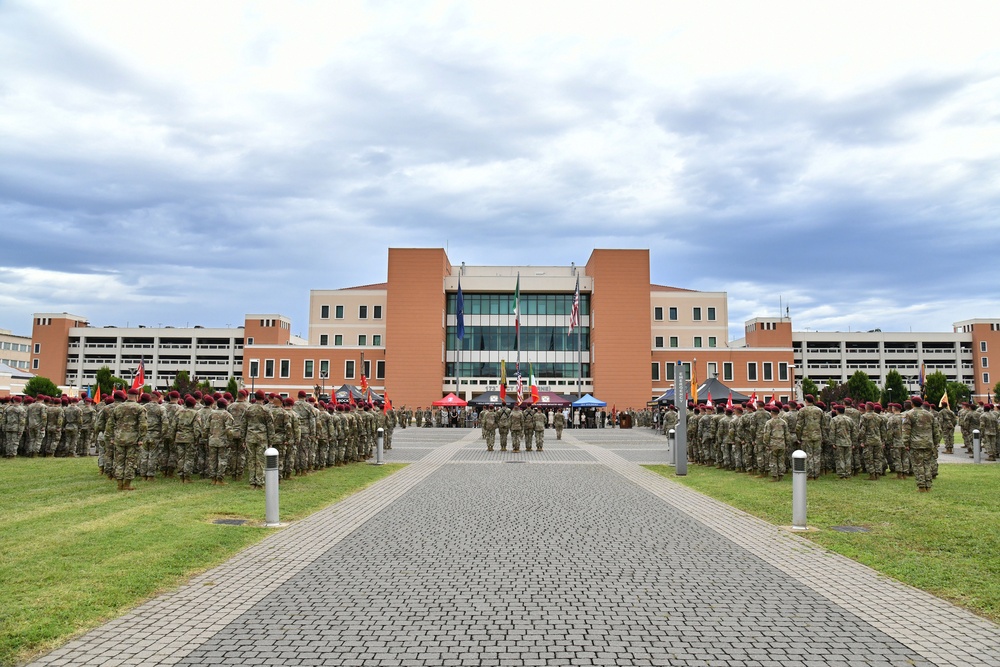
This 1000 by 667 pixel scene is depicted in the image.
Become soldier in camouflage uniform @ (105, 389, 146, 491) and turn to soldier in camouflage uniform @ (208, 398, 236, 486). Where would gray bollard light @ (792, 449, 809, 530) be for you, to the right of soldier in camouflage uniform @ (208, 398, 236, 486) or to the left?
right

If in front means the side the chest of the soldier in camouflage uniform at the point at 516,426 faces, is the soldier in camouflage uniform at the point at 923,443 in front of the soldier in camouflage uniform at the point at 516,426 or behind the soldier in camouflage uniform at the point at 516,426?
behind

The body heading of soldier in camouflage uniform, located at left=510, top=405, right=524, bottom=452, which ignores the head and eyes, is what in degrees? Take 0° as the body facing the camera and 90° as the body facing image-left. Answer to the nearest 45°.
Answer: approximately 180°

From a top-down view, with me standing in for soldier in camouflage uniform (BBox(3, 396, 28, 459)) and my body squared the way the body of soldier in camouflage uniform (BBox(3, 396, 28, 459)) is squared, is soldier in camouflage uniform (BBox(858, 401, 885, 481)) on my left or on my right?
on my right
